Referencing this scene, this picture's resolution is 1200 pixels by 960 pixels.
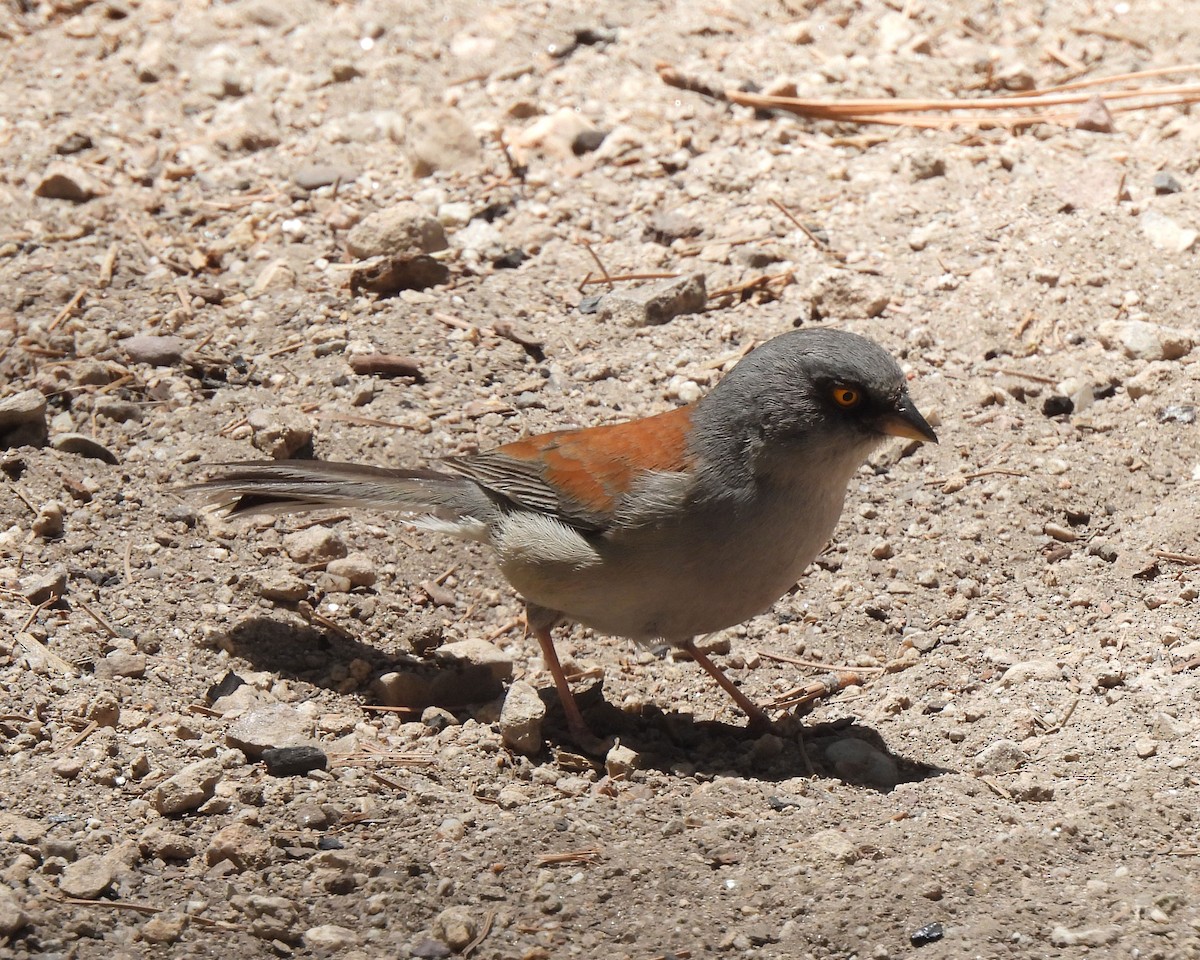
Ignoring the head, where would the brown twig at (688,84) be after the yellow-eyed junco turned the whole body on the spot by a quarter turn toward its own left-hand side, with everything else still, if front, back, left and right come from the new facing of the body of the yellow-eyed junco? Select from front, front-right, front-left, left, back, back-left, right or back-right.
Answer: front

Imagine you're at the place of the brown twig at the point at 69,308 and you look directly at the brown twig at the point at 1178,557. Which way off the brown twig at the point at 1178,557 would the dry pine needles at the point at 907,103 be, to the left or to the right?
left

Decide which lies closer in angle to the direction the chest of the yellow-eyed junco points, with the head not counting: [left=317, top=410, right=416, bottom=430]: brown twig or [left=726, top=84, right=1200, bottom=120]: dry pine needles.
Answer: the dry pine needles

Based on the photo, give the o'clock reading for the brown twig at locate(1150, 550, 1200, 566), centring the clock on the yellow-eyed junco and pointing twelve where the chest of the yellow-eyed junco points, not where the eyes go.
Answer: The brown twig is roughly at 12 o'clock from the yellow-eyed junco.

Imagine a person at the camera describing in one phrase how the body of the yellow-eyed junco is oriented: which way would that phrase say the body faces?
to the viewer's right

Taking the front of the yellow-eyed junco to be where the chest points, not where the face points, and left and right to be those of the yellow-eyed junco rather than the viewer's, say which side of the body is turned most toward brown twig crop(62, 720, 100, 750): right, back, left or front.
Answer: back

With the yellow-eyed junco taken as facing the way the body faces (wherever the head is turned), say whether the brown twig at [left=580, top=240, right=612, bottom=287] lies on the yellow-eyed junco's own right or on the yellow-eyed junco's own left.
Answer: on the yellow-eyed junco's own left

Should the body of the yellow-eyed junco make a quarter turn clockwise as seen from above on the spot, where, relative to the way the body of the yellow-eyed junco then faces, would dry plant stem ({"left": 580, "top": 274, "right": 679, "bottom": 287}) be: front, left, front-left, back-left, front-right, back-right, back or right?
back

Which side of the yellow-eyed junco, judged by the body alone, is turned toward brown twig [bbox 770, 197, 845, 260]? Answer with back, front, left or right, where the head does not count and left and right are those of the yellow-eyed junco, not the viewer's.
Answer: left

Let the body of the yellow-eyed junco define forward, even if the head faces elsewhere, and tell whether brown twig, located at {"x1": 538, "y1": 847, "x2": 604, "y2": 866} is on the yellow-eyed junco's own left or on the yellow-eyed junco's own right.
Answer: on the yellow-eyed junco's own right

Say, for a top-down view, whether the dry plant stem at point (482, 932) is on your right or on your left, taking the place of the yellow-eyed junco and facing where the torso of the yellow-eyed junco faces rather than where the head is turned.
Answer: on your right

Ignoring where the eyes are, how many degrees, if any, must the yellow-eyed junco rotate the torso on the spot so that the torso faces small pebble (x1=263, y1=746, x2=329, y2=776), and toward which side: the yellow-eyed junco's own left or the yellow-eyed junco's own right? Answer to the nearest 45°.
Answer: approximately 135° to the yellow-eyed junco's own right

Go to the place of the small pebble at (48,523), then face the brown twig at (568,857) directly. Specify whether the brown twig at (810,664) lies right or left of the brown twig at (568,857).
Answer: left

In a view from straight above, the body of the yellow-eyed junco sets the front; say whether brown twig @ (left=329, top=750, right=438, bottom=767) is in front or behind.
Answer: behind
